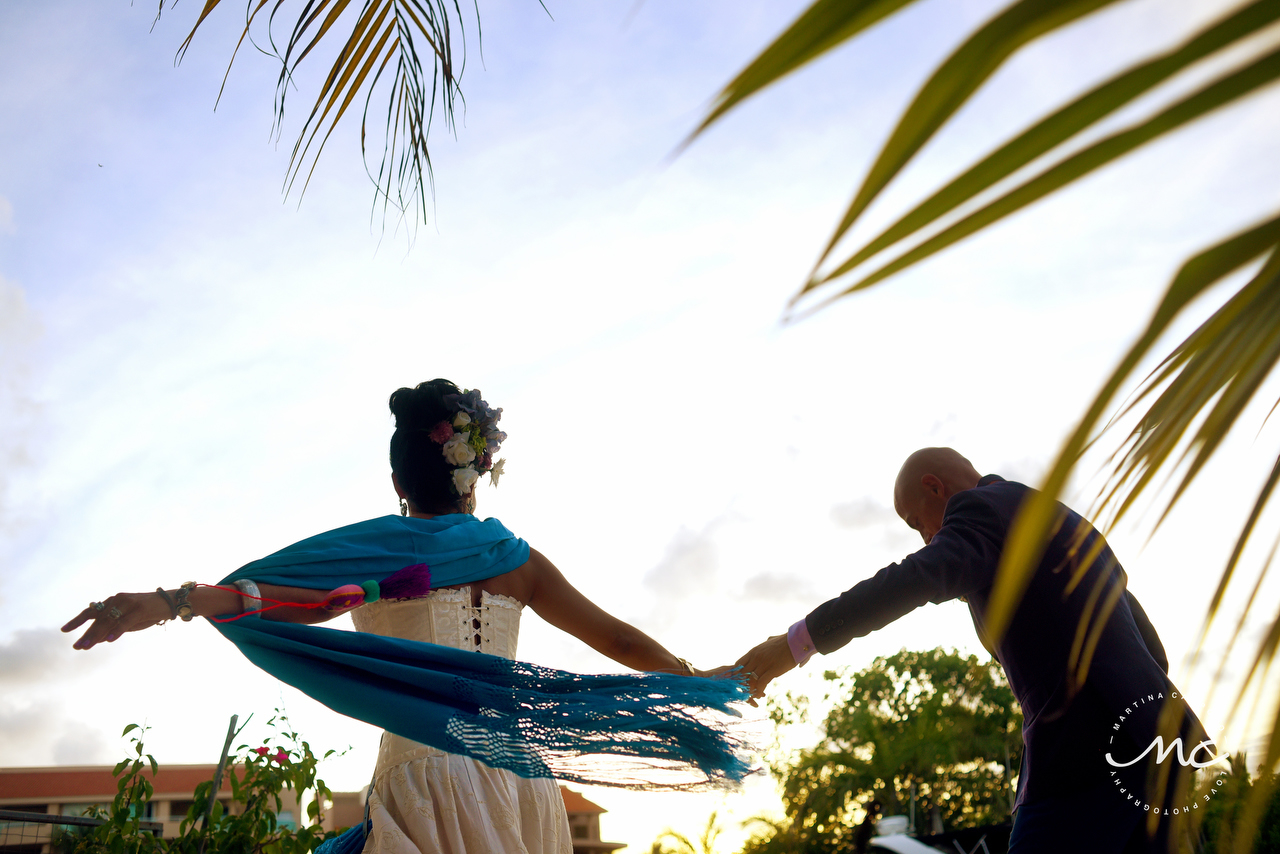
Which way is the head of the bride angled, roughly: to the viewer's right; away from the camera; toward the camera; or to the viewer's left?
away from the camera

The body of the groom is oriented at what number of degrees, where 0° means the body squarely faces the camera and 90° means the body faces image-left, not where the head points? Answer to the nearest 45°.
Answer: approximately 135°

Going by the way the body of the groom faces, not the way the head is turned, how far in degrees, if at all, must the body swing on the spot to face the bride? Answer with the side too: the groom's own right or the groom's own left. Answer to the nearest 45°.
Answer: approximately 45° to the groom's own left
